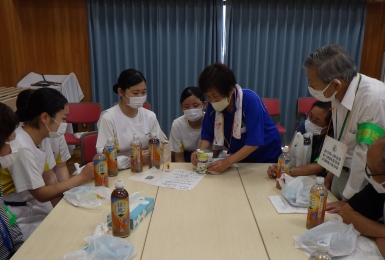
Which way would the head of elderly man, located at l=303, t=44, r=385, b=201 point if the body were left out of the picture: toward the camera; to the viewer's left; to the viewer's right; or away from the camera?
to the viewer's left

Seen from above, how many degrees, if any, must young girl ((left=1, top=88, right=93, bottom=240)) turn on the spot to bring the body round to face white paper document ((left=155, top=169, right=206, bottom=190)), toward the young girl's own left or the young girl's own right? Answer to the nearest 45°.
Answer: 0° — they already face it

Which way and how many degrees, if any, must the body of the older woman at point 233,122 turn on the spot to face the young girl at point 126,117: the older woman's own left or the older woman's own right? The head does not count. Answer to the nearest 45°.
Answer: approximately 45° to the older woman's own right

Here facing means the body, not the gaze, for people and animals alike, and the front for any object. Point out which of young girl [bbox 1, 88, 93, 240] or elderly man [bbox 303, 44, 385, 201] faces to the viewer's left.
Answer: the elderly man

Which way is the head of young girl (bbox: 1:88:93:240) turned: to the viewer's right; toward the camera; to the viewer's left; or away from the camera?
to the viewer's right

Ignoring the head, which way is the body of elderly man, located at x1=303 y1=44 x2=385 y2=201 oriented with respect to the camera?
to the viewer's left

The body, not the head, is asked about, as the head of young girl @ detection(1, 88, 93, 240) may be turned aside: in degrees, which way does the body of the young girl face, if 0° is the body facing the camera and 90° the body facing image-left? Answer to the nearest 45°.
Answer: approximately 270°

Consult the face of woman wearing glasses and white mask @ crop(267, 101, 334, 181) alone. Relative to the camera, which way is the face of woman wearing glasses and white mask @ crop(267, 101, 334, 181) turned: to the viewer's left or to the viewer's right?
to the viewer's left
